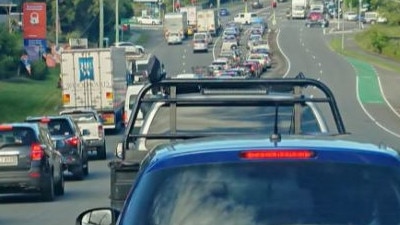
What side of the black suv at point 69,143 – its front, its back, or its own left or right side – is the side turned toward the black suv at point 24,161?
back

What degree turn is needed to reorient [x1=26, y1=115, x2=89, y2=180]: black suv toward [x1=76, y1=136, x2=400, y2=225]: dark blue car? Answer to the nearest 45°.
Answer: approximately 180°

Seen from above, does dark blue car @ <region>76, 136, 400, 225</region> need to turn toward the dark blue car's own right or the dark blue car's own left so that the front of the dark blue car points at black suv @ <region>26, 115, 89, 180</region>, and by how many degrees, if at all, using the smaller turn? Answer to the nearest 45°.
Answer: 0° — it already faces it

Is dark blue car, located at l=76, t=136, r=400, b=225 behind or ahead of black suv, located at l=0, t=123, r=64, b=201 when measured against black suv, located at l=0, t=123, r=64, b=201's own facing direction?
behind

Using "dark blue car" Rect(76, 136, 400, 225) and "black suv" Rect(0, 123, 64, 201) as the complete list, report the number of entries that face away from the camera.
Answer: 2

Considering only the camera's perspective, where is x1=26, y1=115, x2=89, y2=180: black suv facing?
facing away from the viewer

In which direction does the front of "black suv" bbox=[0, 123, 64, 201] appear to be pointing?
away from the camera

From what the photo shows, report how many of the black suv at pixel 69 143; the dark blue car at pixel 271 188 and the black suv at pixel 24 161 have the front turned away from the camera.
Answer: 3

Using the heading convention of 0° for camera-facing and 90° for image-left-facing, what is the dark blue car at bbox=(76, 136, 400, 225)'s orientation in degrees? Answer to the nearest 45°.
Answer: approximately 180°

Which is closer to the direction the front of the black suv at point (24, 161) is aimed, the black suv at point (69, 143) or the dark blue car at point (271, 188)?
the black suv
